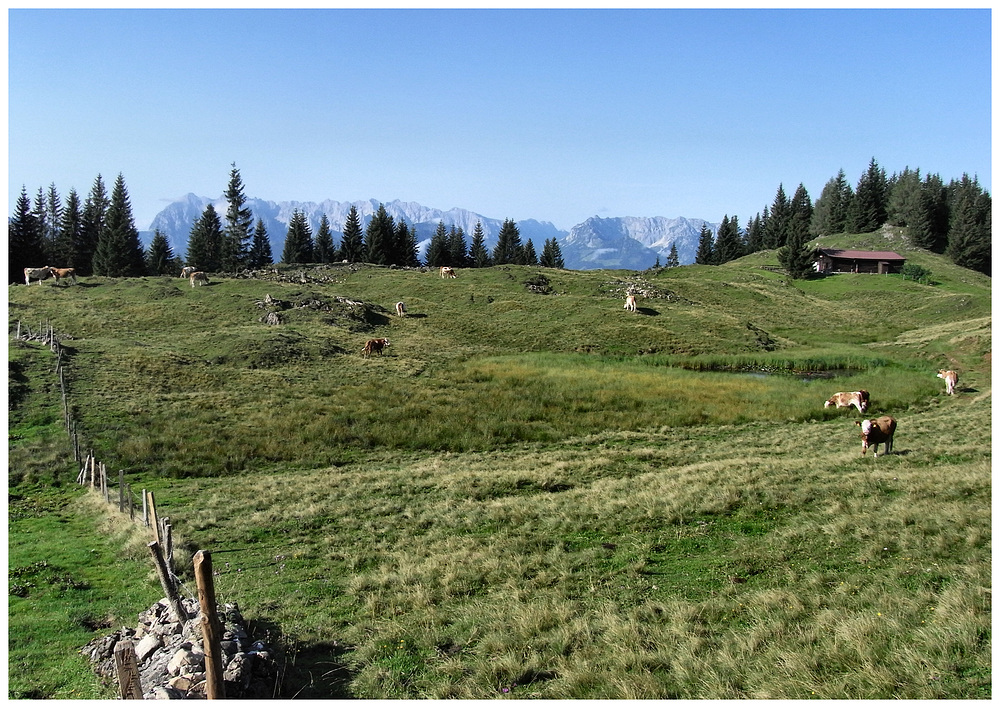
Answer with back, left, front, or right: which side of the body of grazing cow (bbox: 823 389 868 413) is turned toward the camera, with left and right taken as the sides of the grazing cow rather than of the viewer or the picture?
left

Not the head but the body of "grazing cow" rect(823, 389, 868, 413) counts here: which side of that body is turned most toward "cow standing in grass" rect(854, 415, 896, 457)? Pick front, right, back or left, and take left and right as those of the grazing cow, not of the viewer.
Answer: left

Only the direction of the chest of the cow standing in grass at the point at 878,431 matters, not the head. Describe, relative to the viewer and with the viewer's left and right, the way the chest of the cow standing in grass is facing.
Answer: facing the viewer and to the left of the viewer

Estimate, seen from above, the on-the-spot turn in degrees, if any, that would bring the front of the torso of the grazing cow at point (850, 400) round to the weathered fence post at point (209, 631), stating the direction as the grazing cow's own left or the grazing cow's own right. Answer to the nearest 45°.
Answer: approximately 90° to the grazing cow's own left

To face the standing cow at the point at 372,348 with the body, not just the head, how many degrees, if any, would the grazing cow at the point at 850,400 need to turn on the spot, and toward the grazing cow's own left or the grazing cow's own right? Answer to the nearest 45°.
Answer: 0° — it already faces it

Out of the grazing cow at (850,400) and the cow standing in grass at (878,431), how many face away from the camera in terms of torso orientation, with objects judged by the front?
0

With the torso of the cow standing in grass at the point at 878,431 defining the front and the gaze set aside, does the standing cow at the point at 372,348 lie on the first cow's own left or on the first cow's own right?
on the first cow's own right

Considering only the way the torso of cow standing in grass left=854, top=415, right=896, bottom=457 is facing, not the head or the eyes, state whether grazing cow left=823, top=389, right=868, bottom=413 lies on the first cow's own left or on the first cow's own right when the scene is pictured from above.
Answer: on the first cow's own right

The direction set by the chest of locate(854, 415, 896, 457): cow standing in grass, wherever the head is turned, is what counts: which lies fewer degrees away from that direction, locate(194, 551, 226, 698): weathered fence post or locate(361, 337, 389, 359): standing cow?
the weathered fence post
